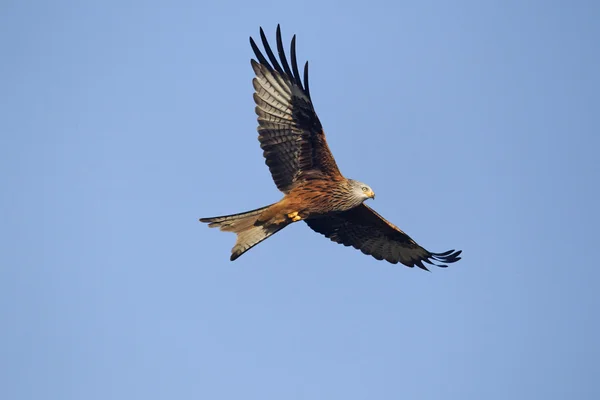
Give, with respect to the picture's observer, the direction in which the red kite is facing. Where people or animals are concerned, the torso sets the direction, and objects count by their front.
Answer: facing to the right of the viewer
